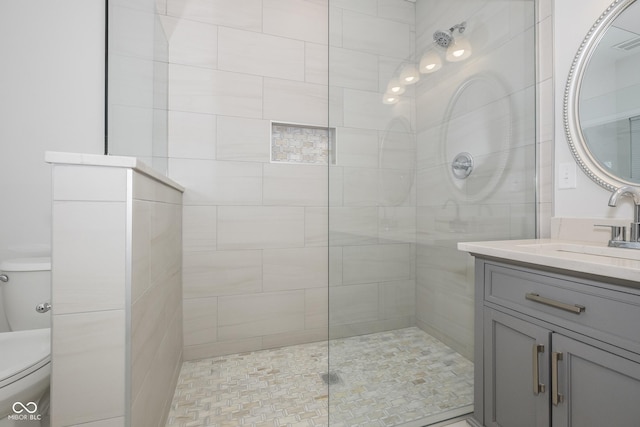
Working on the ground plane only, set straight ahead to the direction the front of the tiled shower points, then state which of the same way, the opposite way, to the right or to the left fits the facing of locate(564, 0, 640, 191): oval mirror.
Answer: to the right

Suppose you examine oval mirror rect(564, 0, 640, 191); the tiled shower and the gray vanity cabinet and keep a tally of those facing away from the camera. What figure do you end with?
0

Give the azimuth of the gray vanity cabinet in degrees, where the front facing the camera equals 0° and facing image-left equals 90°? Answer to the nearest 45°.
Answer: approximately 45°

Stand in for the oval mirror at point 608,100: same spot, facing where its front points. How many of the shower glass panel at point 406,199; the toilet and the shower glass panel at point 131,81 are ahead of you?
3

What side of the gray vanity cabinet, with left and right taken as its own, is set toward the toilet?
front

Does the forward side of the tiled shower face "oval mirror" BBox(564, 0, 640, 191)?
no

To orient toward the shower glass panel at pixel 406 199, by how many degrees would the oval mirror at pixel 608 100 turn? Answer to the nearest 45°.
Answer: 0° — it already faces it

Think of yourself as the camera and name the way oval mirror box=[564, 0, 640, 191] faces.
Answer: facing the viewer and to the left of the viewer

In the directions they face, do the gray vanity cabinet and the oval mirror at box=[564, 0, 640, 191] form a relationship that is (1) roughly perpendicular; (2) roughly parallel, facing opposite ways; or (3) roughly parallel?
roughly parallel

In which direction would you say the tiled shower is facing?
toward the camera

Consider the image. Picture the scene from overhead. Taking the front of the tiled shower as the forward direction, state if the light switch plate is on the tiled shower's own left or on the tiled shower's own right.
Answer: on the tiled shower's own left

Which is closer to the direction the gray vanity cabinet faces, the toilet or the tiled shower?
the toilet

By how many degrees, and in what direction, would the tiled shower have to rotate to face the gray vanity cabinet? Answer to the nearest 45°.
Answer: approximately 45° to its left

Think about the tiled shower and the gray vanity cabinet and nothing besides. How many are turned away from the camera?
0
